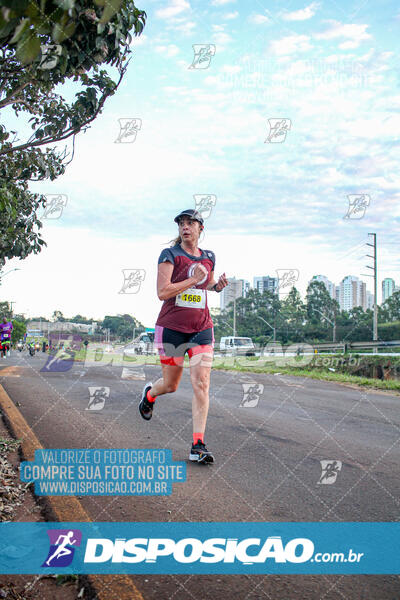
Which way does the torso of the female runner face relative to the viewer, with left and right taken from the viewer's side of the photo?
facing the viewer and to the right of the viewer

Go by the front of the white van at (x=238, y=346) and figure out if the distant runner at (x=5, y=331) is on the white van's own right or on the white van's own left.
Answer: on the white van's own right

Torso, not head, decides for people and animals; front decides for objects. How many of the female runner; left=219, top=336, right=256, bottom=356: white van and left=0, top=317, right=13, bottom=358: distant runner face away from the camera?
0

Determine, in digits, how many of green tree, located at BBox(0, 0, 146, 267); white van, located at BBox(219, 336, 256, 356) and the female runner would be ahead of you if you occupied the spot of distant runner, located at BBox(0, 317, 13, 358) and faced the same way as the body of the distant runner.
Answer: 2

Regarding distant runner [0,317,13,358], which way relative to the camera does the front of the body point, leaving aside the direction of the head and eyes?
toward the camera

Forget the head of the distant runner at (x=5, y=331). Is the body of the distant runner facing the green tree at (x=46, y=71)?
yes

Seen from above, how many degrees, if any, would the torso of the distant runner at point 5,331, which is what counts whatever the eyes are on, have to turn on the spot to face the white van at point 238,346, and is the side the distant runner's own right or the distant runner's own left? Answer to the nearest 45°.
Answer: approximately 135° to the distant runner's own left

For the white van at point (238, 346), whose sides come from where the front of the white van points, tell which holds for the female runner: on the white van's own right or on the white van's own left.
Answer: on the white van's own right

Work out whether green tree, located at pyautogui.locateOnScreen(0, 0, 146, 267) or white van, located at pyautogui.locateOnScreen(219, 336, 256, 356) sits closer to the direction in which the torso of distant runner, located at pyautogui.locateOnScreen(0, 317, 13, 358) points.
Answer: the green tree

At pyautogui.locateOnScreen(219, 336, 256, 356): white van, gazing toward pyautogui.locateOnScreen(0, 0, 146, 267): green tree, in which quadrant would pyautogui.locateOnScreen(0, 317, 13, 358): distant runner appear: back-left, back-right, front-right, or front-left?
front-right

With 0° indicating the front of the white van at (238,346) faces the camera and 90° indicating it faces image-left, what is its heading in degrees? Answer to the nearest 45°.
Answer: approximately 315°
